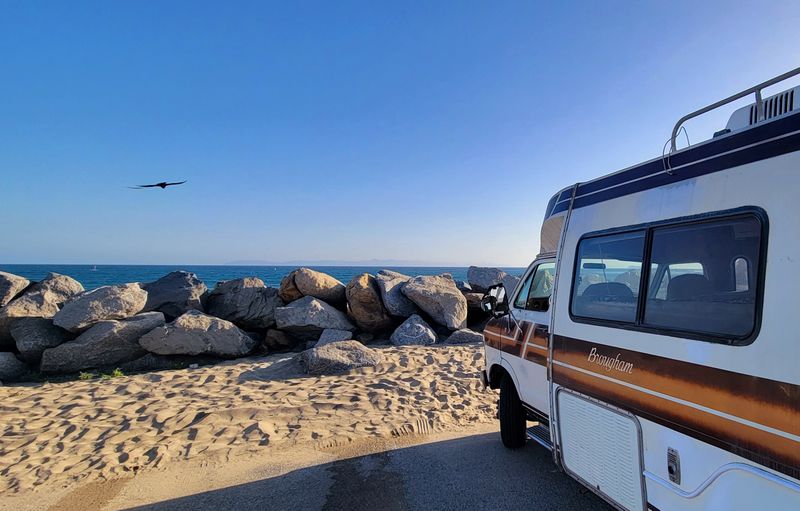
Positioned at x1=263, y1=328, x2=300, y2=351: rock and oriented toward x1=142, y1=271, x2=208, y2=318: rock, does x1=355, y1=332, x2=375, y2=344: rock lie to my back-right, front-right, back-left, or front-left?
back-right

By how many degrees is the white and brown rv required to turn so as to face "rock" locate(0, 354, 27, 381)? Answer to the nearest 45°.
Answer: approximately 45° to its left

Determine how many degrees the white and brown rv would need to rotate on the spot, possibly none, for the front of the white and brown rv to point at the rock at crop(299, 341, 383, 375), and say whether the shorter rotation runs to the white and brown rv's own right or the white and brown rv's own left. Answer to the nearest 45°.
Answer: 0° — it already faces it

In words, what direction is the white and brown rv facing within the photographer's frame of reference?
facing away from the viewer and to the left of the viewer

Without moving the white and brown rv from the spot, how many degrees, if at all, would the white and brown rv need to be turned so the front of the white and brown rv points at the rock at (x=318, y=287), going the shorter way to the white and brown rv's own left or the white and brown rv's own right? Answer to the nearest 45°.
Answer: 0° — it already faces it

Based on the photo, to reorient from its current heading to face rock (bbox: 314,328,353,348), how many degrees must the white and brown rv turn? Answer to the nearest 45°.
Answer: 0° — it already faces it

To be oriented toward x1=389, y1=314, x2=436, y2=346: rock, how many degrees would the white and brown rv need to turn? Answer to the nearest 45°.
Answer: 0° — it already faces it

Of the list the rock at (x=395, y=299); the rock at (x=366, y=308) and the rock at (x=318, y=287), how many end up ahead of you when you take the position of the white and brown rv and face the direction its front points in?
3
